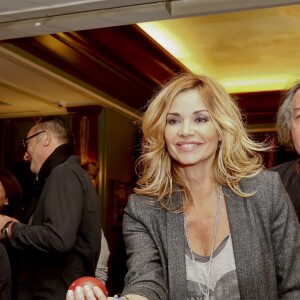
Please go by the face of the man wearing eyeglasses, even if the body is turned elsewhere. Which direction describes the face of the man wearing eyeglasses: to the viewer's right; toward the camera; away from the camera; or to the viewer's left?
to the viewer's left

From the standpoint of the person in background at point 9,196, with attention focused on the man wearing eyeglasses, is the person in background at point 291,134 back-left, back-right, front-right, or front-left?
front-left

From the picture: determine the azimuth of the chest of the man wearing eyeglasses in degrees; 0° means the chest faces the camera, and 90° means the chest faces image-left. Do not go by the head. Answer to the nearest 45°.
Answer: approximately 90°

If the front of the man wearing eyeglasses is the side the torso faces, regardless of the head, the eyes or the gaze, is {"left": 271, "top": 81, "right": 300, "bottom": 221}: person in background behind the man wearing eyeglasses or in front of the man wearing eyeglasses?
behind

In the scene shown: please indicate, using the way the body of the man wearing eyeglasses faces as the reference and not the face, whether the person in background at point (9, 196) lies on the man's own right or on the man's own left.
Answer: on the man's own right
